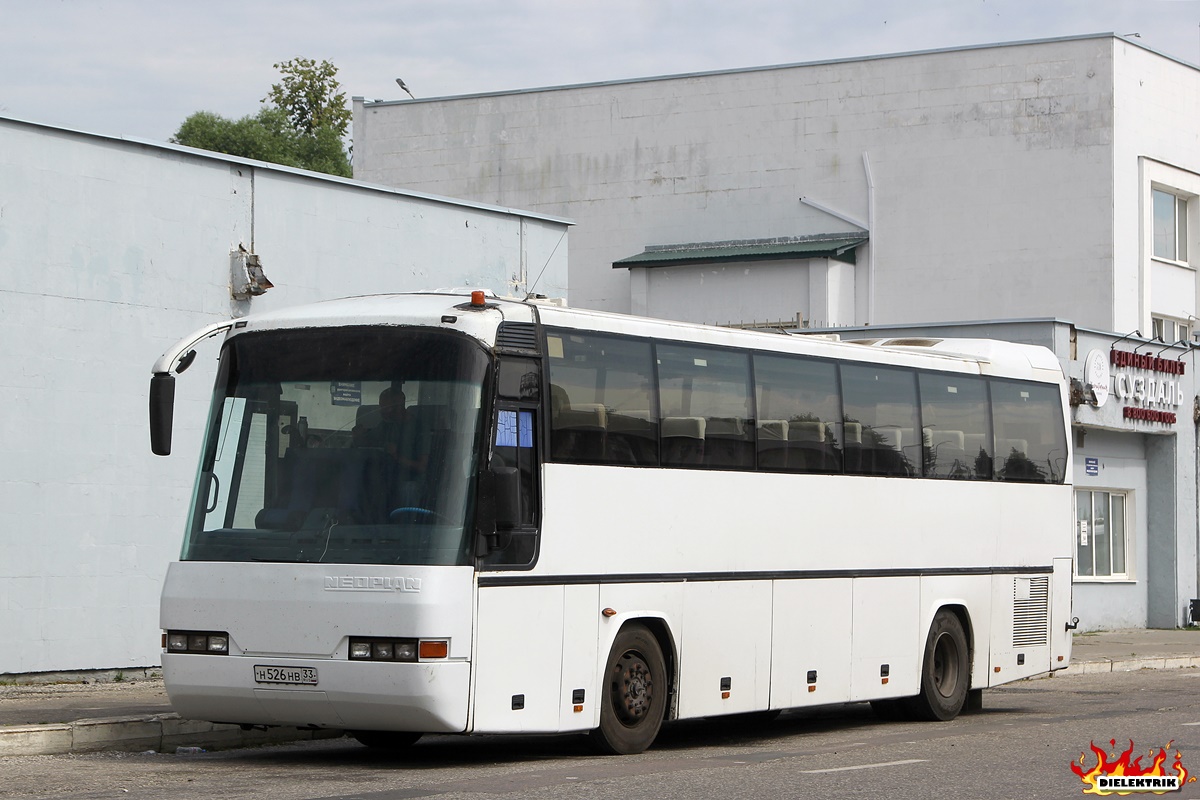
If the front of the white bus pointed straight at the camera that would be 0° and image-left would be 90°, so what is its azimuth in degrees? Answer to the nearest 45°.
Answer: approximately 45°
